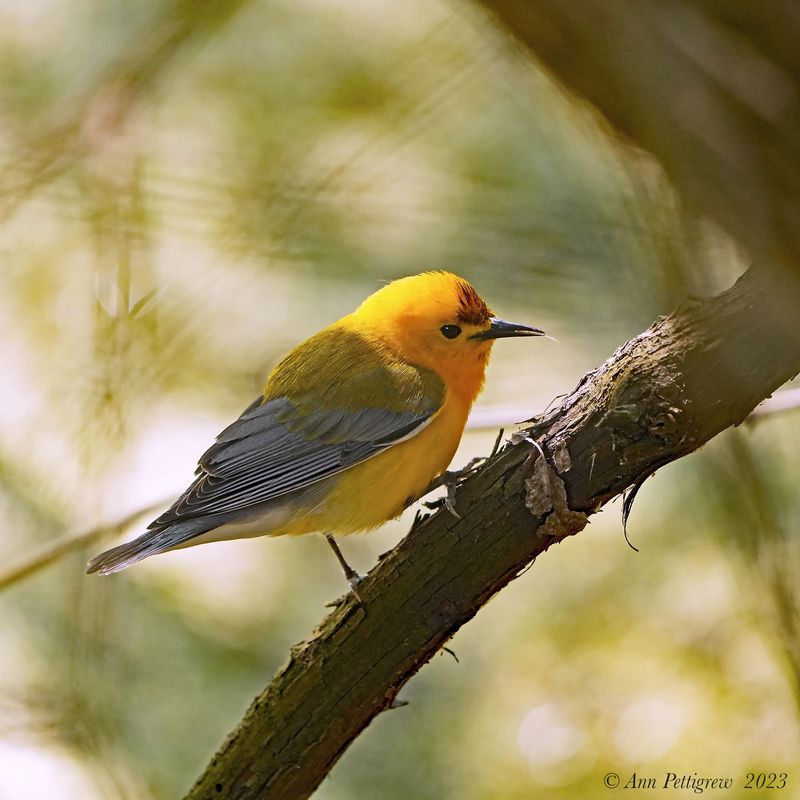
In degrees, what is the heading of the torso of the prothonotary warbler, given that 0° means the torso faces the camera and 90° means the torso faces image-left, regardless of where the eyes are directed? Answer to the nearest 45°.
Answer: approximately 270°
